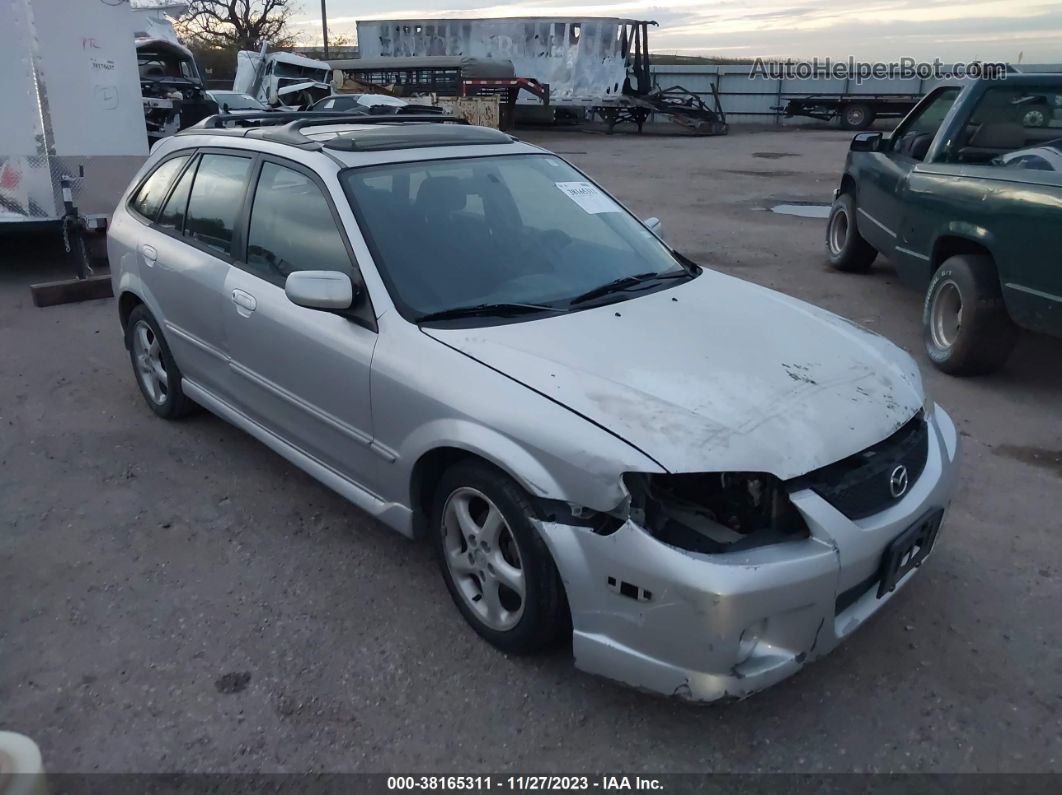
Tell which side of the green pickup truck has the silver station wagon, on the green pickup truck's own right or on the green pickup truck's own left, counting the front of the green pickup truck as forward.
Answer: on the green pickup truck's own left

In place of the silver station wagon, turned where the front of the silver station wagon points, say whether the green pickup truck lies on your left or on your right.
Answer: on your left

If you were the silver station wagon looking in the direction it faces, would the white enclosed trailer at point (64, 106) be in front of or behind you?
behind

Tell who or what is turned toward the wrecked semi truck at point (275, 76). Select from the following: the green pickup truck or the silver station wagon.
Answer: the green pickup truck

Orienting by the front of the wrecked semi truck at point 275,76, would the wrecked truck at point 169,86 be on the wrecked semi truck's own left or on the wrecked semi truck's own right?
on the wrecked semi truck's own right

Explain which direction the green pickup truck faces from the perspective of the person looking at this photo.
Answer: facing away from the viewer and to the left of the viewer

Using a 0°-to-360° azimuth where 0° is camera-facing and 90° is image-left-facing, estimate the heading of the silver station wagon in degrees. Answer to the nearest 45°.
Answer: approximately 315°

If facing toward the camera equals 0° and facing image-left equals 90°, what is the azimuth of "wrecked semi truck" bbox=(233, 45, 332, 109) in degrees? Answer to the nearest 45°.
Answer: approximately 315°
